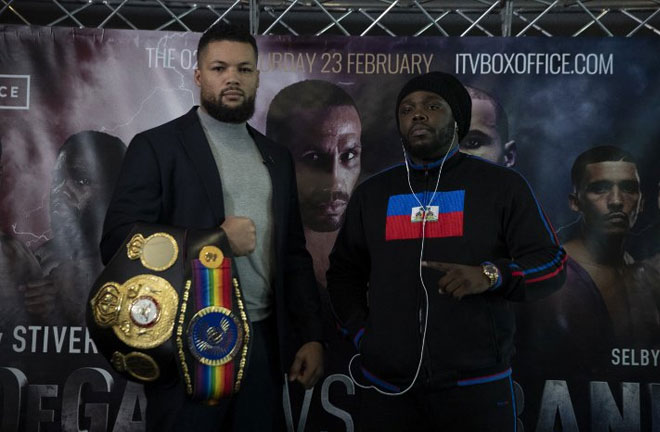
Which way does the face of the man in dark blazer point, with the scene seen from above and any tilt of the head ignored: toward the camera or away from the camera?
toward the camera

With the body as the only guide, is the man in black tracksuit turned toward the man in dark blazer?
no

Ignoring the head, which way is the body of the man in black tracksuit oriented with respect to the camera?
toward the camera
